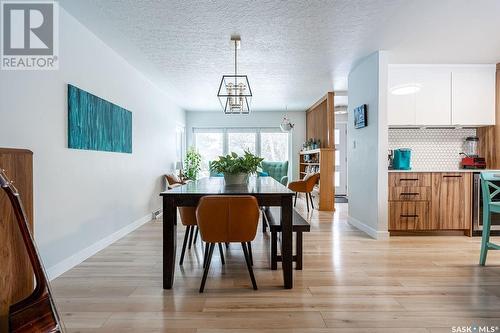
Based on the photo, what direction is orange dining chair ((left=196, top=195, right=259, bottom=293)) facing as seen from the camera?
away from the camera

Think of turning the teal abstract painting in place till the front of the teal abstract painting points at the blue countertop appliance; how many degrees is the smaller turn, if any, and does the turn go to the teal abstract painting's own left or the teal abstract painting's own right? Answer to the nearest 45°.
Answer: approximately 45° to the teal abstract painting's own left

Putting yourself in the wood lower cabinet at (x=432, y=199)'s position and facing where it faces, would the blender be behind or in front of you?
behind

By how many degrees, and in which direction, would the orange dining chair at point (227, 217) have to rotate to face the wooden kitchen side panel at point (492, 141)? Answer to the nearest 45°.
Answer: approximately 45° to its right

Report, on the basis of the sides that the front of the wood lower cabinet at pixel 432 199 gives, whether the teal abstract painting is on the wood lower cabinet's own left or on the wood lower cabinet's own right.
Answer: on the wood lower cabinet's own right

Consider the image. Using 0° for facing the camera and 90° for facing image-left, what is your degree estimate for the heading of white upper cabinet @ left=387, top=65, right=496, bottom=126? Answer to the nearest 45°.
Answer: approximately 0°

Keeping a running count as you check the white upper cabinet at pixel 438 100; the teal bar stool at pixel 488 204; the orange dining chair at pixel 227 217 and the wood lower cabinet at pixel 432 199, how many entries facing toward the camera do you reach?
2

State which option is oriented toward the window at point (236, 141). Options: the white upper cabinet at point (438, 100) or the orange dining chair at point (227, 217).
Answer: the orange dining chair

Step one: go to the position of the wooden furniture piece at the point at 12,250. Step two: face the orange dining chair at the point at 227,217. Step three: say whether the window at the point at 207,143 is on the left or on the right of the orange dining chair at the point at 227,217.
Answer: left

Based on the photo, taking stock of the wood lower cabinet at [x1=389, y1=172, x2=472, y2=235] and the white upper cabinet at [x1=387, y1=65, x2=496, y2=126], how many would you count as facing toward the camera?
2

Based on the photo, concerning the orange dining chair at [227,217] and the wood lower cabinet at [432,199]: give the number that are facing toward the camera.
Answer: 1
